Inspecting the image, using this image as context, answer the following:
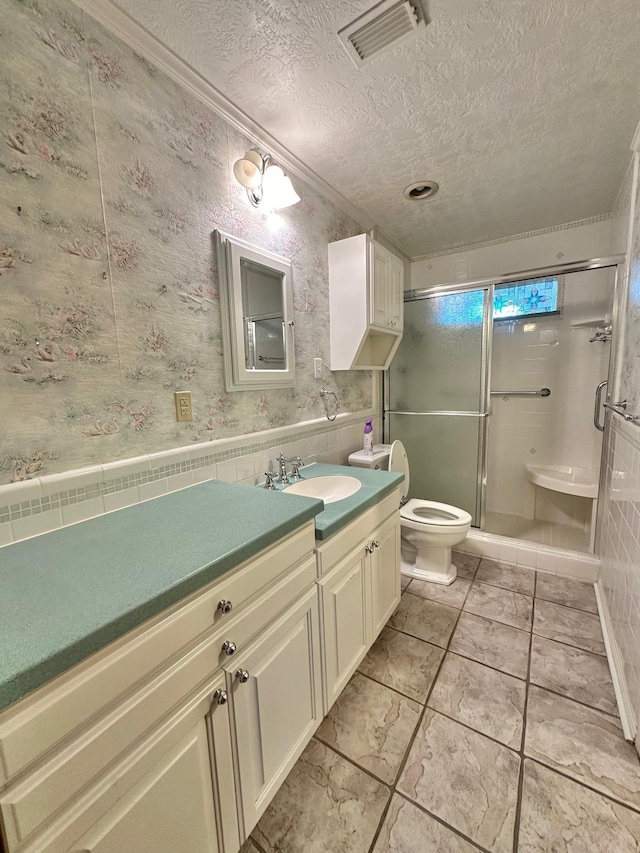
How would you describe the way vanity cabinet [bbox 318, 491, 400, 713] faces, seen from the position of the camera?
facing the viewer and to the right of the viewer

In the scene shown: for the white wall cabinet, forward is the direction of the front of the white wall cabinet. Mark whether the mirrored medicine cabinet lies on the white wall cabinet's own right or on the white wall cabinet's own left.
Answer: on the white wall cabinet's own right

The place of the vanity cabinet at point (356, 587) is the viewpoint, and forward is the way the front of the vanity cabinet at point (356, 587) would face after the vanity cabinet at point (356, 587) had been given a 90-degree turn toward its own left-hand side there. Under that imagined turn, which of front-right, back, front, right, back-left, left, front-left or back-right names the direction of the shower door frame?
front

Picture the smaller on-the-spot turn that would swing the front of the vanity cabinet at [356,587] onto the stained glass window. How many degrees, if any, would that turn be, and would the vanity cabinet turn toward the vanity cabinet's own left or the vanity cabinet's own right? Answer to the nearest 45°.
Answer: approximately 90° to the vanity cabinet's own left

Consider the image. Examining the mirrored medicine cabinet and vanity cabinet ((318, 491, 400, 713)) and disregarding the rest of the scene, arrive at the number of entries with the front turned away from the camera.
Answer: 0

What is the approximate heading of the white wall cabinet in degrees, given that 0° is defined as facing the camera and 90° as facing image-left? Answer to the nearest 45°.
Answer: approximately 315°

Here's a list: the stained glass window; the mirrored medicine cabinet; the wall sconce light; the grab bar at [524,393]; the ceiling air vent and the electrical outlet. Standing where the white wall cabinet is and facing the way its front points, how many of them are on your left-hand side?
2

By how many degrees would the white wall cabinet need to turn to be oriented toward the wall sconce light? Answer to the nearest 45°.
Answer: approximately 90° to its right
